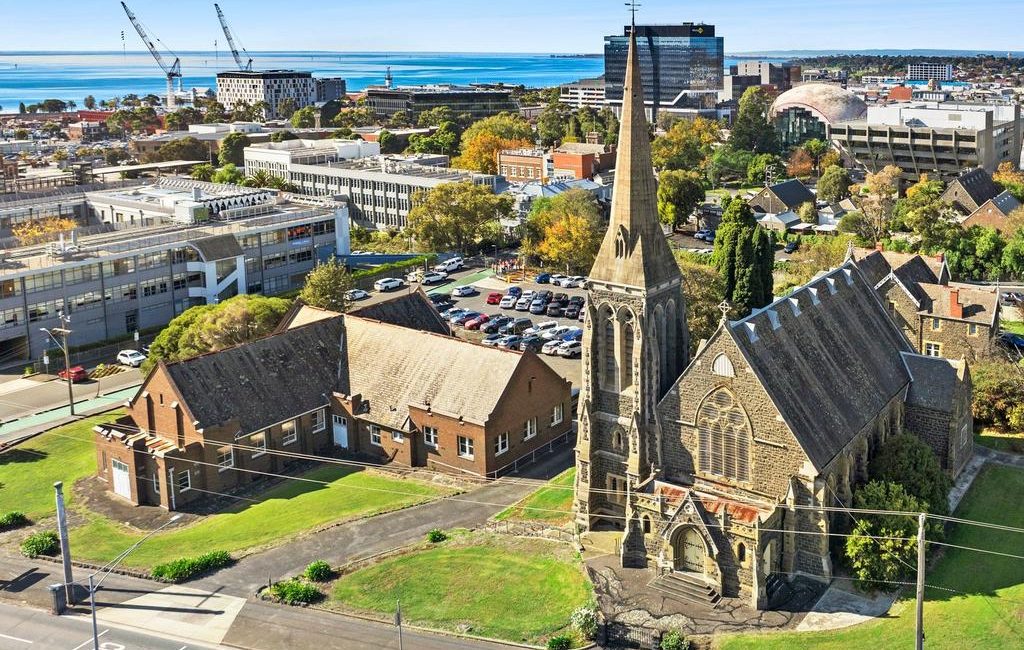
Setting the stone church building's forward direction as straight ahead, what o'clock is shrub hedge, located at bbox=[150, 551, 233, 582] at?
The shrub hedge is roughly at 1 o'clock from the stone church building.

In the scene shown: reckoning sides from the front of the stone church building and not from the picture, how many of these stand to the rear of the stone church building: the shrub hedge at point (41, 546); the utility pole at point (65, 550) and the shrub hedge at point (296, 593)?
0

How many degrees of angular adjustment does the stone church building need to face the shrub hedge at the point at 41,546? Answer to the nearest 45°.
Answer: approximately 45° to its right

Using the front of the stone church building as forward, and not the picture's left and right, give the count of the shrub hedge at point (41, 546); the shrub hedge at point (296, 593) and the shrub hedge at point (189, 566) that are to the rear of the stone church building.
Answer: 0

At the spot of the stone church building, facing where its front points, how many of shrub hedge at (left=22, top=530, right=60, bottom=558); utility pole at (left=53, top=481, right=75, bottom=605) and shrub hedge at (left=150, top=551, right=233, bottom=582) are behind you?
0

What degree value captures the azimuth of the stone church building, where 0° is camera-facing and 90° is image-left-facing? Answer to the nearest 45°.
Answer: approximately 45°

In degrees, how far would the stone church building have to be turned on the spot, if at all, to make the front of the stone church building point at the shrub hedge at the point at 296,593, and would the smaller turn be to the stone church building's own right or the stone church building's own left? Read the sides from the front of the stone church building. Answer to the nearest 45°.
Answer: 0° — it already faces it

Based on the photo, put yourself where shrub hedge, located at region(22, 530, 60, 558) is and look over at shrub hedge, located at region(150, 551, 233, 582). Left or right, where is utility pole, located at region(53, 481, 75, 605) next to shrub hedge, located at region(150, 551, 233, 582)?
right

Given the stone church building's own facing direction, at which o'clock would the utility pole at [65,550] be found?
The utility pole is roughly at 1 o'clock from the stone church building.

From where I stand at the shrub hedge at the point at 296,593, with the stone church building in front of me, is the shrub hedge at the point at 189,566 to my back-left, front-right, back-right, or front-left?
back-left

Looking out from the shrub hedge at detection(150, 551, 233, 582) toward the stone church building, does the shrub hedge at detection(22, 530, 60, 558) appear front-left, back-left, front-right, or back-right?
back-left
